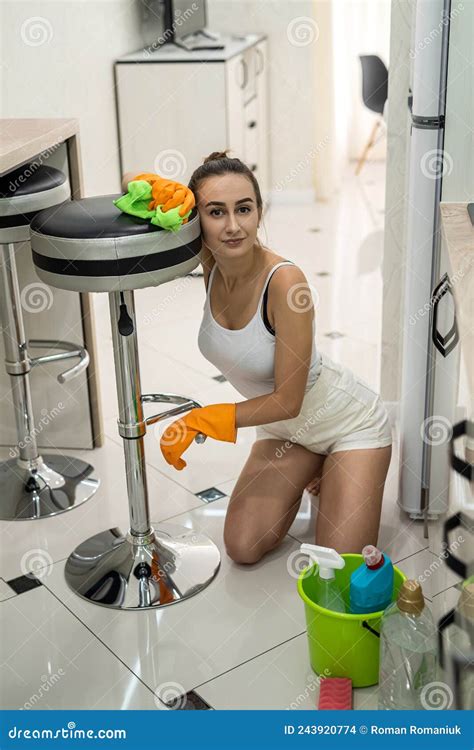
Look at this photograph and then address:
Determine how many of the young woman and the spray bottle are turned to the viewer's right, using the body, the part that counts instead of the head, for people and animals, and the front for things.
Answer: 0

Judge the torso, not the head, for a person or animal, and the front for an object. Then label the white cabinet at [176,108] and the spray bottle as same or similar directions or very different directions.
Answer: very different directions

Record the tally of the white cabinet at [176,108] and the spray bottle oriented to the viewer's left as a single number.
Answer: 1

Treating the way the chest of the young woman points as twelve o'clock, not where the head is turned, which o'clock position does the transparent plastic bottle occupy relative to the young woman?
The transparent plastic bottle is roughly at 10 o'clock from the young woman.

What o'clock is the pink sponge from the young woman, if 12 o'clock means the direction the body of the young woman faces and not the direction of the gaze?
The pink sponge is roughly at 10 o'clock from the young woman.

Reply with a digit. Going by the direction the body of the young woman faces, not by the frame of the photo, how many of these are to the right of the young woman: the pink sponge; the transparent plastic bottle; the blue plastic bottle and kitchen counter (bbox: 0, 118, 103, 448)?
1

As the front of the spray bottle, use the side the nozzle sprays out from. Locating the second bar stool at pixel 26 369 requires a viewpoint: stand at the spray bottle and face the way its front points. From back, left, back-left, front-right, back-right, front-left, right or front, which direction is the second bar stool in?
front-right

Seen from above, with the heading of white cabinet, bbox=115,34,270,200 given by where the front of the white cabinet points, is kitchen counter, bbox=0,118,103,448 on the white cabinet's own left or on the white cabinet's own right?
on the white cabinet's own right

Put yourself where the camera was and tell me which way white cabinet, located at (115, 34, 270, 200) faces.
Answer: facing to the right of the viewer

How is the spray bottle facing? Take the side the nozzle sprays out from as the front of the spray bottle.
to the viewer's left
